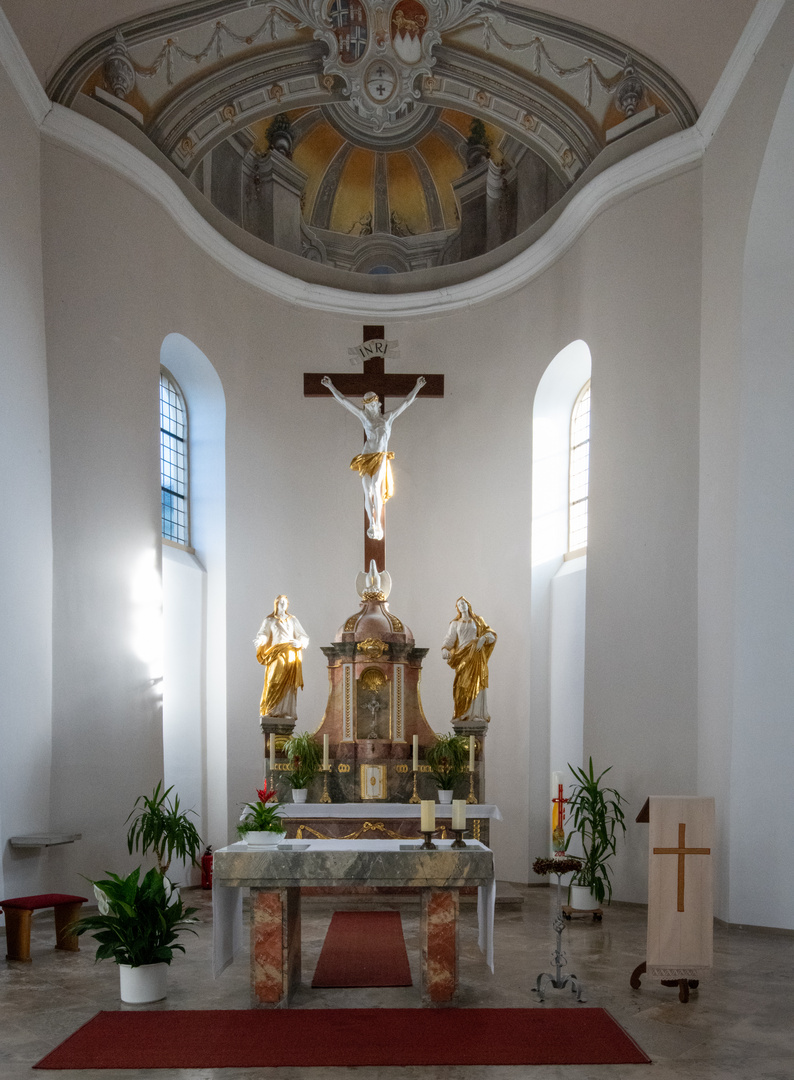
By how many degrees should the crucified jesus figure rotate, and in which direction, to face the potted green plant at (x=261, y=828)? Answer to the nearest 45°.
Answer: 0° — it already faces it

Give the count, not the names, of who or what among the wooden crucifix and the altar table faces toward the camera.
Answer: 2

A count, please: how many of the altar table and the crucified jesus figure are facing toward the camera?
2

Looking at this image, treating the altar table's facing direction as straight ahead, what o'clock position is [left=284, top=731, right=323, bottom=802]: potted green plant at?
The potted green plant is roughly at 6 o'clock from the altar table.

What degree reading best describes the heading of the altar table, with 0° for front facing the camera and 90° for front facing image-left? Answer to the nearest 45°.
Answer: approximately 0°
